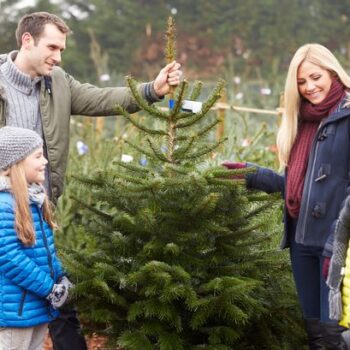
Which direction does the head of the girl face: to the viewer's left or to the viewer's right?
to the viewer's right

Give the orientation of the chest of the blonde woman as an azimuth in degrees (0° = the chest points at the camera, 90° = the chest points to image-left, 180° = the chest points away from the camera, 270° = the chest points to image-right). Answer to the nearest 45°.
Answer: approximately 45°
